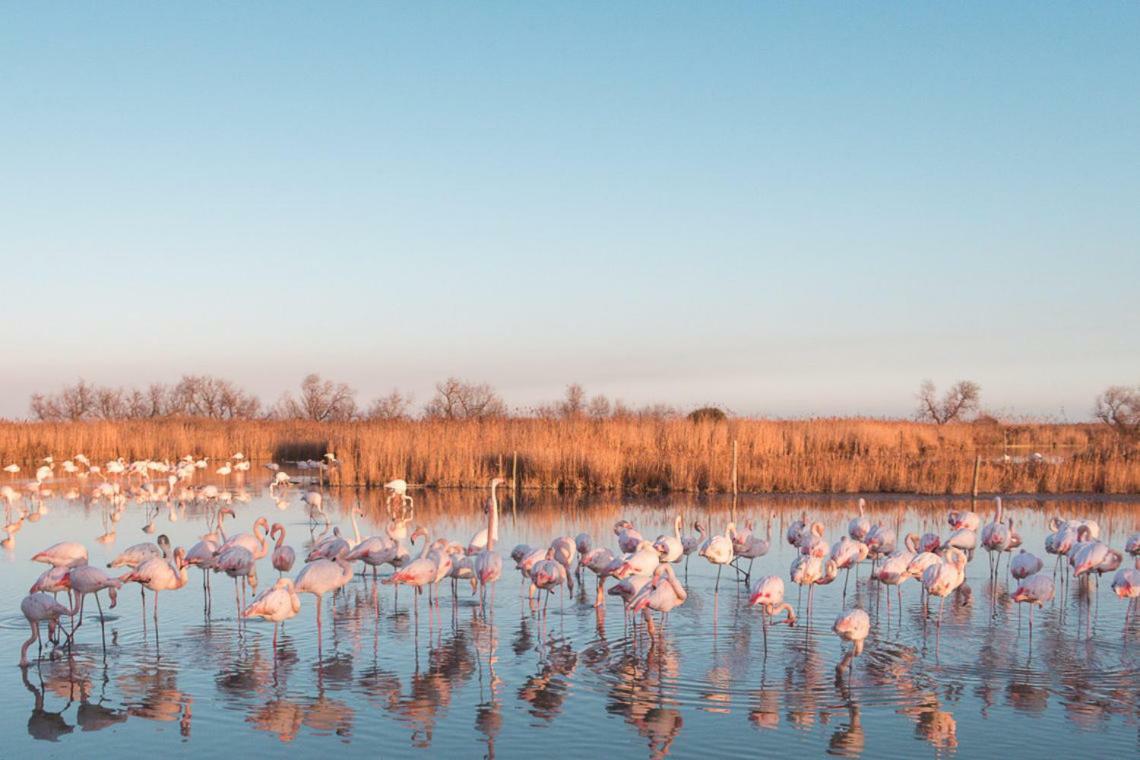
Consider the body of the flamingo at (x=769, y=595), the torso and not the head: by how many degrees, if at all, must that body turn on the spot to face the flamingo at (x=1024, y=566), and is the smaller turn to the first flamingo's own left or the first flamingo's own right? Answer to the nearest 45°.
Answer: approximately 90° to the first flamingo's own left

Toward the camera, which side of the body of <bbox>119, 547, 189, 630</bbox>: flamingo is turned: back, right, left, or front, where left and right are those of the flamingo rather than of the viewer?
right

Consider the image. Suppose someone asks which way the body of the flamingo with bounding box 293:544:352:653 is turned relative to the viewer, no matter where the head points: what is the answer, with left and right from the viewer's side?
facing to the right of the viewer

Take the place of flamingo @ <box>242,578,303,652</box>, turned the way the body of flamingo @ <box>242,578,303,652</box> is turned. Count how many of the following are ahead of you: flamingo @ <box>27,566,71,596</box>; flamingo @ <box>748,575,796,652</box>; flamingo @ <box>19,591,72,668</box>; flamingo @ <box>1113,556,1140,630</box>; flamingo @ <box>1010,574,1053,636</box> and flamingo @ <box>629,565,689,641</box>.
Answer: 4

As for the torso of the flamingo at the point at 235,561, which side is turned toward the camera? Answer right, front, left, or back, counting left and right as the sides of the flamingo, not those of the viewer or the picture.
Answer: right

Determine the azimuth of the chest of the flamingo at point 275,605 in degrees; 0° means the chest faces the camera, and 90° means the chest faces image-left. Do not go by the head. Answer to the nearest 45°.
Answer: approximately 270°

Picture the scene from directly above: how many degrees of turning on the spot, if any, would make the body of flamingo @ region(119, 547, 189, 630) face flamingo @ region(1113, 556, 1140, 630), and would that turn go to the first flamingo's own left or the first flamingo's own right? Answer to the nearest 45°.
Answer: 0° — it already faces it
